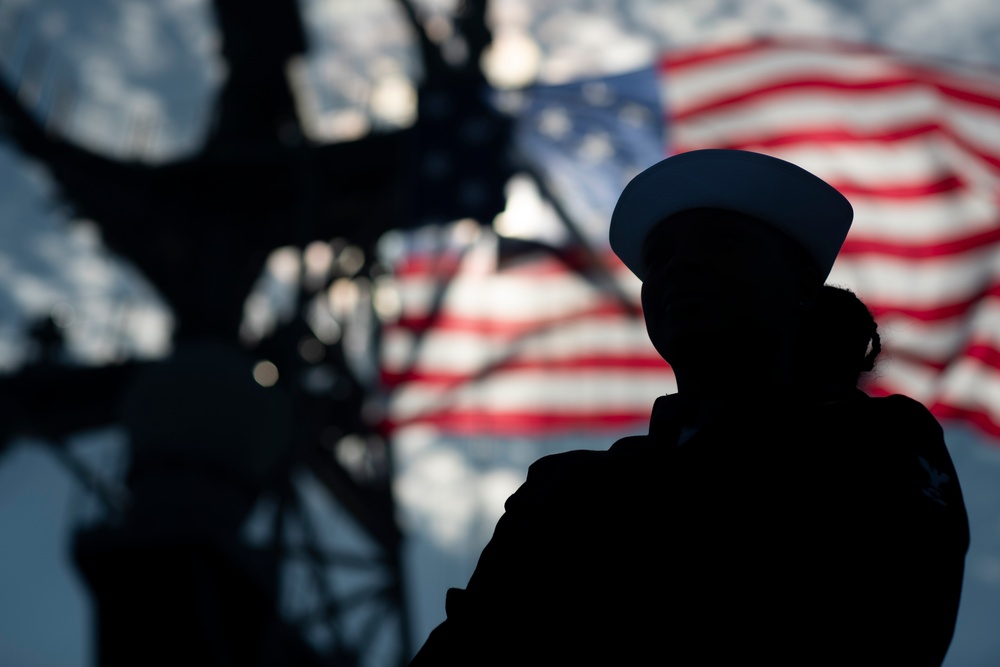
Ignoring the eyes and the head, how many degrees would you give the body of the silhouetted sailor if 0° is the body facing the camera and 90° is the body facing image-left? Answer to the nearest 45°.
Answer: approximately 45°

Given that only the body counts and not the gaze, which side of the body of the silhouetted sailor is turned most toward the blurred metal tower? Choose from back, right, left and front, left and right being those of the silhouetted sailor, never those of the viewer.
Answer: right

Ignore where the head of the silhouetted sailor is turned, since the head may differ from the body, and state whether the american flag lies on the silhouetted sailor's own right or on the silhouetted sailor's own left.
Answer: on the silhouetted sailor's own right
